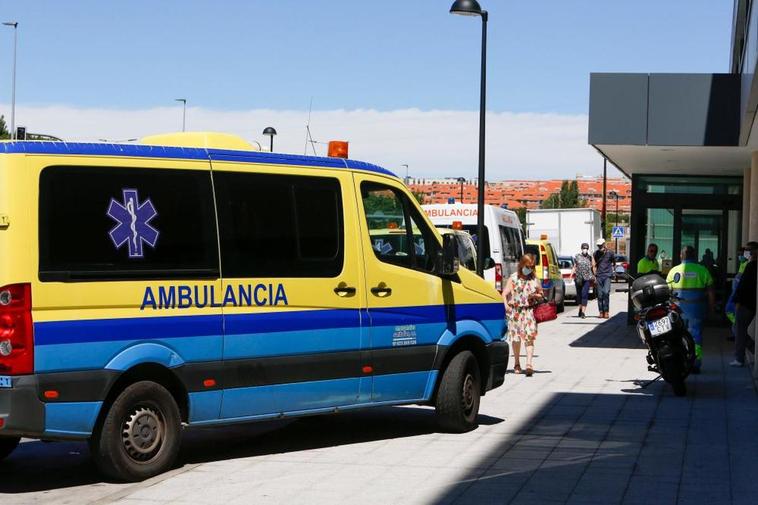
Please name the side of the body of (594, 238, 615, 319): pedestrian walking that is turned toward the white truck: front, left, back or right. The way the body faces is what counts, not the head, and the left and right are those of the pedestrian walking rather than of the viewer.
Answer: back

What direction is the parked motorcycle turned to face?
away from the camera

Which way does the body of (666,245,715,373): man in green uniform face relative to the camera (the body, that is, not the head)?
away from the camera

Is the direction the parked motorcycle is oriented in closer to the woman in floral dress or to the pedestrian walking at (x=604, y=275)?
the pedestrian walking

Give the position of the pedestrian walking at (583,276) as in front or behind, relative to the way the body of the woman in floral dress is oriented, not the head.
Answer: behind

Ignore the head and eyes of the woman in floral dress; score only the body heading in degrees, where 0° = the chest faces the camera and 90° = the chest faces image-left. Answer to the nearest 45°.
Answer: approximately 0°

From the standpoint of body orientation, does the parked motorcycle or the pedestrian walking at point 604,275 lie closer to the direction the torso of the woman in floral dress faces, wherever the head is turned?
the parked motorcycle

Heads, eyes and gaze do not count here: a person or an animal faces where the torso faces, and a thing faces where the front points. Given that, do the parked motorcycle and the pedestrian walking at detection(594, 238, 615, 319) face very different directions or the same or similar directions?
very different directions

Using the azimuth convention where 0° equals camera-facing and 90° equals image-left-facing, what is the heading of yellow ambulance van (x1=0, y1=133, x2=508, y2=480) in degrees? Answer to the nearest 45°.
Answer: approximately 225°
